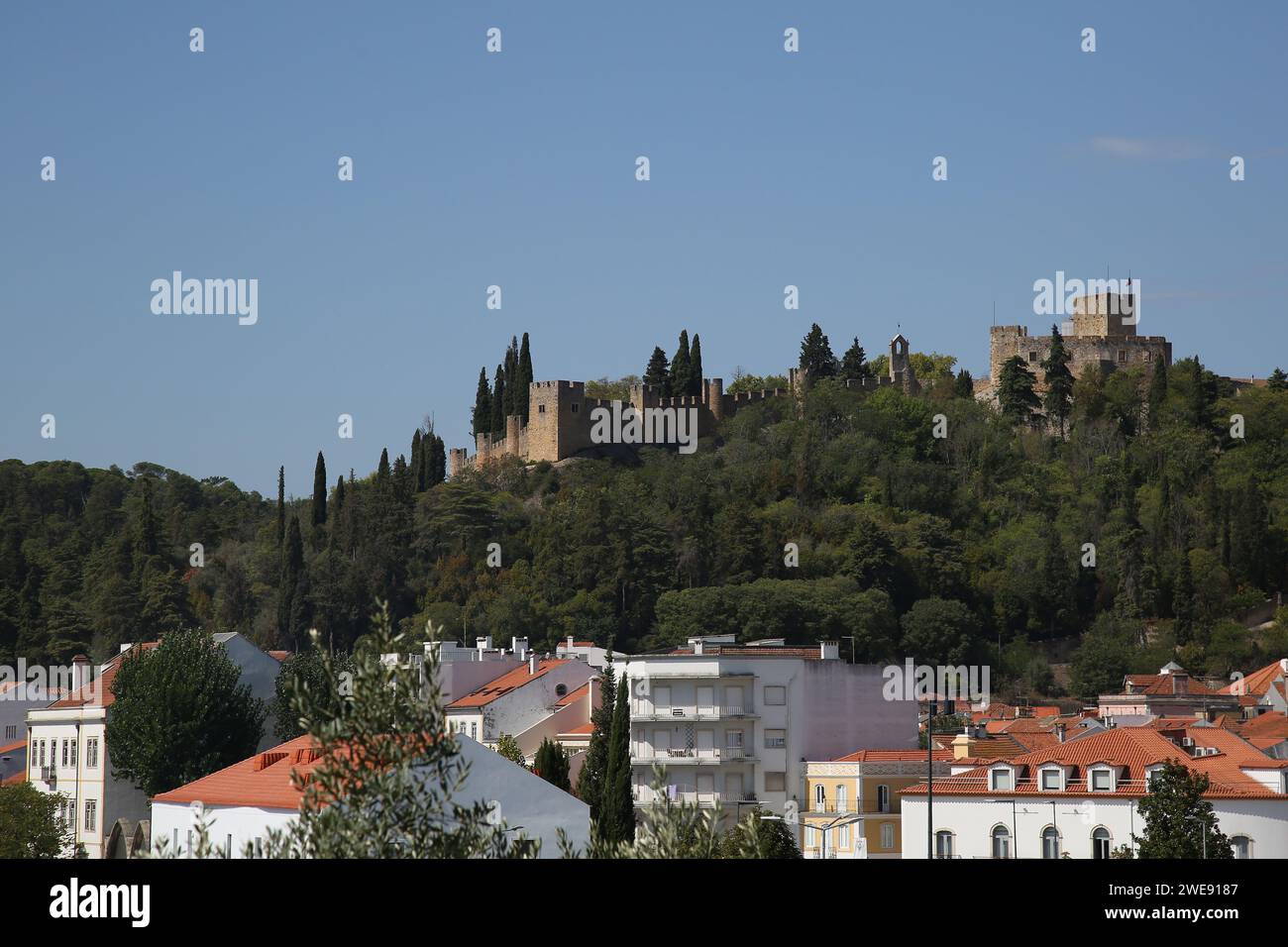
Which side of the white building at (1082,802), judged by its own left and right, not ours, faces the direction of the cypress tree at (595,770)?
right

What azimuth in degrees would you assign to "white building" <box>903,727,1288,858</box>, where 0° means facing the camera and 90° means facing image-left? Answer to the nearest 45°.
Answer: approximately 0°

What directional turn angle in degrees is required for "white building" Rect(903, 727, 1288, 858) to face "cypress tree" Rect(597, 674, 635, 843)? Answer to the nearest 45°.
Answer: approximately 90° to its right

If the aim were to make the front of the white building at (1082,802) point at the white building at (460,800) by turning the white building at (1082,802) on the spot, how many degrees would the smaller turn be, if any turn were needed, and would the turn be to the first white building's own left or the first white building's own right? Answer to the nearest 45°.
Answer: approximately 45° to the first white building's own right

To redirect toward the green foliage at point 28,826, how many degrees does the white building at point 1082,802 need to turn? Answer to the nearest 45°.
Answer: approximately 90° to its right

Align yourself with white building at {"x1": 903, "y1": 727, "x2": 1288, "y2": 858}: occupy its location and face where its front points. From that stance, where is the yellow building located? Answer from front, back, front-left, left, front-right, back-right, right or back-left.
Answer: back-right

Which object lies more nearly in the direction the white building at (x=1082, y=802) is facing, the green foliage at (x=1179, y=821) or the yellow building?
the green foliage

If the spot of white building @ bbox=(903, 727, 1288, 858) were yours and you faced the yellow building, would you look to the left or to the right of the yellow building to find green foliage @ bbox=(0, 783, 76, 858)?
left

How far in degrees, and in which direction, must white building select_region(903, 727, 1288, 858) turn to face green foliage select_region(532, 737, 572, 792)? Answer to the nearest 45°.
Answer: approximately 90° to its right
